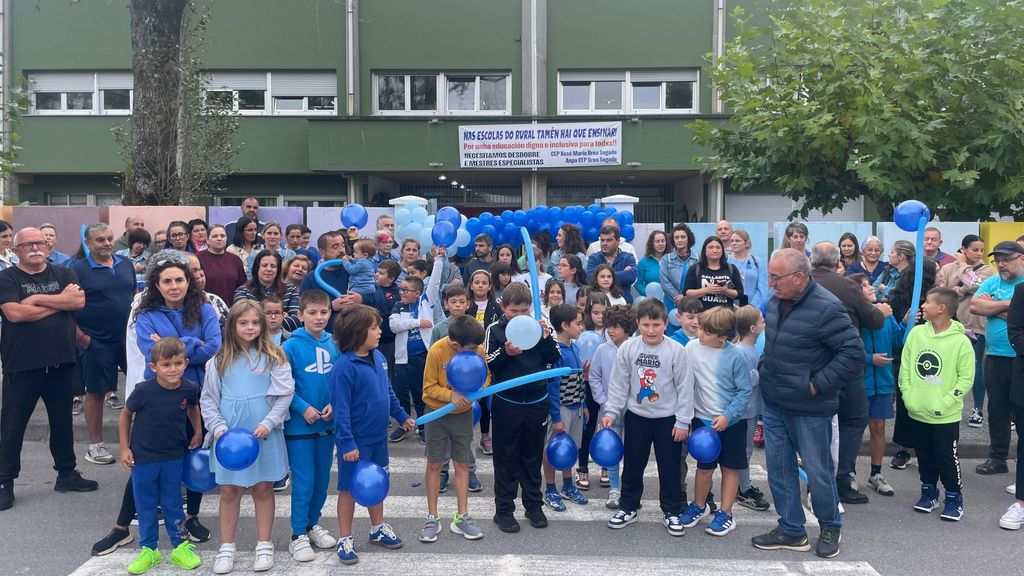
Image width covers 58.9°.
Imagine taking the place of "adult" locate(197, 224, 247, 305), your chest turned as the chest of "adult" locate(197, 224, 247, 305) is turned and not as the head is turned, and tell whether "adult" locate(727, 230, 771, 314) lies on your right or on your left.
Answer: on your left

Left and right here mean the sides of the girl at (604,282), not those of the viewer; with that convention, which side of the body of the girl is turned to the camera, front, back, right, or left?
front

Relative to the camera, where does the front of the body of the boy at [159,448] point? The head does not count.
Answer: toward the camera

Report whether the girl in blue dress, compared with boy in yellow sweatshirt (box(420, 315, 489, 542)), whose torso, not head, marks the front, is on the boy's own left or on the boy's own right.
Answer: on the boy's own right

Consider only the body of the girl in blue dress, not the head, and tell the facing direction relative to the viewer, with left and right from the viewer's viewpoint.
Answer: facing the viewer

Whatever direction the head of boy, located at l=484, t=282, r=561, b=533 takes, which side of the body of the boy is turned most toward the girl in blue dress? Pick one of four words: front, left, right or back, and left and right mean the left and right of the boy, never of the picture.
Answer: right

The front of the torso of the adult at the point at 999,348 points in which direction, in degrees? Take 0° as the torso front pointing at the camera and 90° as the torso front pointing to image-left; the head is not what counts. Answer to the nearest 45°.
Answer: approximately 45°

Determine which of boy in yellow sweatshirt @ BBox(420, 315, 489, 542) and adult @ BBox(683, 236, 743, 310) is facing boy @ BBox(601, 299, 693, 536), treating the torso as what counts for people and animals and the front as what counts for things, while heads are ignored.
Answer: the adult

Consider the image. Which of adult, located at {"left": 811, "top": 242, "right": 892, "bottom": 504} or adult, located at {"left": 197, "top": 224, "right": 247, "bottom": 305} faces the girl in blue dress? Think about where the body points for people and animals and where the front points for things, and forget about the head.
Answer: adult, located at {"left": 197, "top": 224, "right": 247, "bottom": 305}

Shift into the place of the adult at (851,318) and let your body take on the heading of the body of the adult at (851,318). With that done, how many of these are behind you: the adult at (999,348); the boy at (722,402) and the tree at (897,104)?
1

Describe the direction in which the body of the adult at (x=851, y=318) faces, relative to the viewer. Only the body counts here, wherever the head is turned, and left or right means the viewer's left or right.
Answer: facing away from the viewer and to the right of the viewer
